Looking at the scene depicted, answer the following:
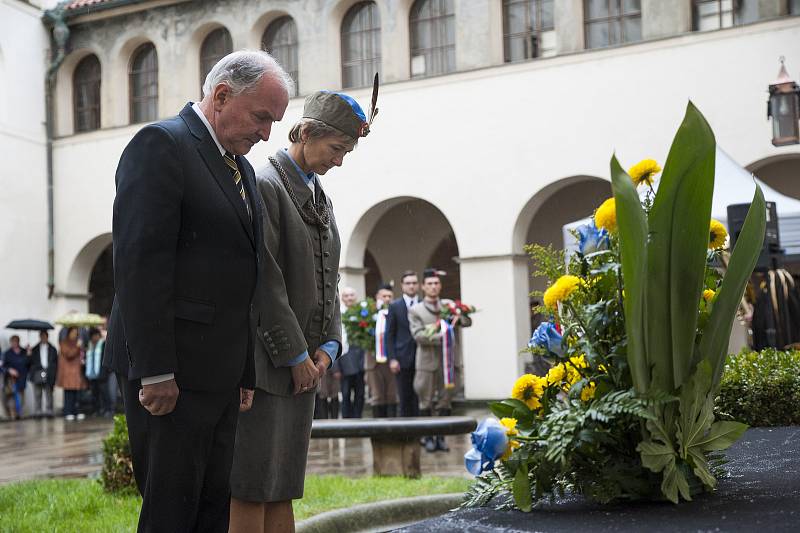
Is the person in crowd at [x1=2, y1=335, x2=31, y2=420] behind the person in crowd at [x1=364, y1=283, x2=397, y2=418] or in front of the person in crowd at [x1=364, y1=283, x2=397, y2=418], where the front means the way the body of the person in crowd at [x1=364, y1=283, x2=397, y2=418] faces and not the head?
behind

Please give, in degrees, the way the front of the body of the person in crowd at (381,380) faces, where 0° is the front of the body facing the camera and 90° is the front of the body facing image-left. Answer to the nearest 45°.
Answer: approximately 315°

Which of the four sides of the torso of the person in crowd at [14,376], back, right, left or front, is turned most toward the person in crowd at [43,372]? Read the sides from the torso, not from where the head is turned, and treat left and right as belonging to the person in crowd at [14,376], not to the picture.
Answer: left

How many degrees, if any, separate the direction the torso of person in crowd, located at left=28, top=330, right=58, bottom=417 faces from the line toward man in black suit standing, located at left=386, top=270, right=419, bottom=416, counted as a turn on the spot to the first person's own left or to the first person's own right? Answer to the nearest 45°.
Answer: approximately 45° to the first person's own left

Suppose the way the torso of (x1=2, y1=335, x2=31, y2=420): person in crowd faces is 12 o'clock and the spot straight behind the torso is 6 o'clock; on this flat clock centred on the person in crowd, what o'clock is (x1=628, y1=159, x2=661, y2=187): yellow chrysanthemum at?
The yellow chrysanthemum is roughly at 12 o'clock from the person in crowd.

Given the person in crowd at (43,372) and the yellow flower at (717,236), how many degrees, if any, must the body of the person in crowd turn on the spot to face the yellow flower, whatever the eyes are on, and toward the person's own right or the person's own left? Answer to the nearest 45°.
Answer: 0° — they already face it

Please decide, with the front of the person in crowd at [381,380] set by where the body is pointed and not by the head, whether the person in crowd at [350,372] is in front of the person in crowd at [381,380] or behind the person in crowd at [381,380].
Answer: behind

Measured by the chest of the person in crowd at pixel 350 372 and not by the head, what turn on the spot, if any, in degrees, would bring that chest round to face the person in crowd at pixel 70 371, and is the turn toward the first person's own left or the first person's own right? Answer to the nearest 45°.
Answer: approximately 135° to the first person's own right

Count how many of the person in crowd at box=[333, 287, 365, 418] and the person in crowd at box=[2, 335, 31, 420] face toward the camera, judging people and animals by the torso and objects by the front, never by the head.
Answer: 2

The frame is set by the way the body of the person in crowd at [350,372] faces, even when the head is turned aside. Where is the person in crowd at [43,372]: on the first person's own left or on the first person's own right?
on the first person's own right
